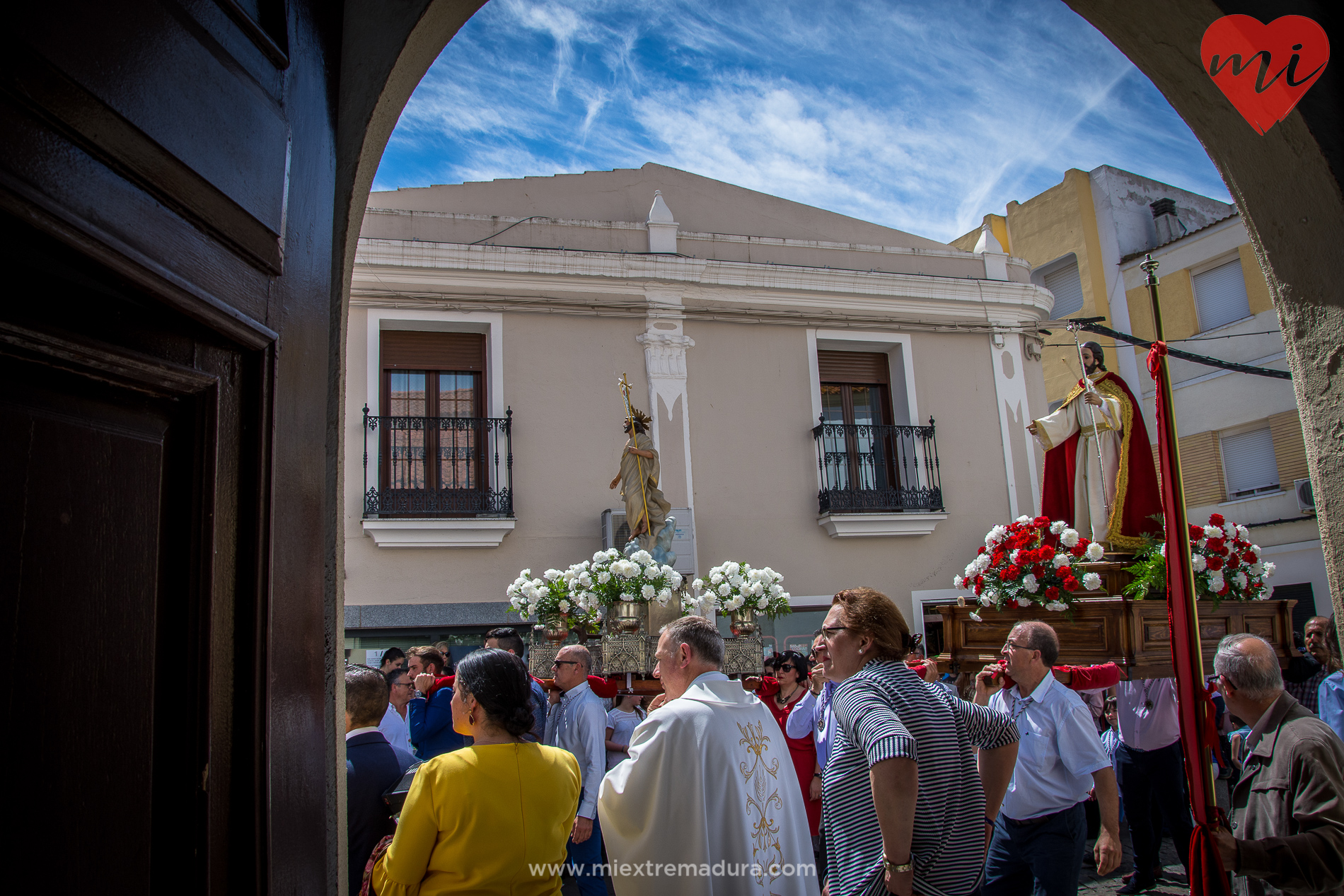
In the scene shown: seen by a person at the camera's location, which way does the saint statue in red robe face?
facing the viewer and to the left of the viewer

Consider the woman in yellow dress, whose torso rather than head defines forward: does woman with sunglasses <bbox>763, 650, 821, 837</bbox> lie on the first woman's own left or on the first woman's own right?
on the first woman's own right

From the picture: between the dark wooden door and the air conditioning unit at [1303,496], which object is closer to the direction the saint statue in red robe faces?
the dark wooden door

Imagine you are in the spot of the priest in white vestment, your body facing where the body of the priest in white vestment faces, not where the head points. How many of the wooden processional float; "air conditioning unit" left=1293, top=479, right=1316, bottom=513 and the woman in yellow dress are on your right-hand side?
2

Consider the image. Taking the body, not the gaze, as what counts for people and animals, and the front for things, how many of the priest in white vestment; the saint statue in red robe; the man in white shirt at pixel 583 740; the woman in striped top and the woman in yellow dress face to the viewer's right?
0

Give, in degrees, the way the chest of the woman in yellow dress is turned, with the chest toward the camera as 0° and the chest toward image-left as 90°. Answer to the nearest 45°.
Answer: approximately 135°

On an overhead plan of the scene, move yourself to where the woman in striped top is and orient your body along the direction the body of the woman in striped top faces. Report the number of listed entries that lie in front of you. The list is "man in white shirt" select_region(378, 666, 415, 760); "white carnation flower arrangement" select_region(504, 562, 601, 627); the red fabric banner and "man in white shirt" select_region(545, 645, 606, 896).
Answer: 3

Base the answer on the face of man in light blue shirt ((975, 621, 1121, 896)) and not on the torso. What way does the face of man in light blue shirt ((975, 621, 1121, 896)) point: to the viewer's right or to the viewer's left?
to the viewer's left

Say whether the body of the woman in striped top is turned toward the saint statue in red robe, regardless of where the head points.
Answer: no

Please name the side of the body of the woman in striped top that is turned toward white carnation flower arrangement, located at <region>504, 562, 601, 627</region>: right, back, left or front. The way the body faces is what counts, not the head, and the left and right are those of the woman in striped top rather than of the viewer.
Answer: front

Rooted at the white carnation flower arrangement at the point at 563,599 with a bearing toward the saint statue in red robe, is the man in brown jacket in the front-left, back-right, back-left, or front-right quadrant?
front-right

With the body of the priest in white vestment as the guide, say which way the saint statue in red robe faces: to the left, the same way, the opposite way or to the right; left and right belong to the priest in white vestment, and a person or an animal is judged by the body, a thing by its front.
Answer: to the left

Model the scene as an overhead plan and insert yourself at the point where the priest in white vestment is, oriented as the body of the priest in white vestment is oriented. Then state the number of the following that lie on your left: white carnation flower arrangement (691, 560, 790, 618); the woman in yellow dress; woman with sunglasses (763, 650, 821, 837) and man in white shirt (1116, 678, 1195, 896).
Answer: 1

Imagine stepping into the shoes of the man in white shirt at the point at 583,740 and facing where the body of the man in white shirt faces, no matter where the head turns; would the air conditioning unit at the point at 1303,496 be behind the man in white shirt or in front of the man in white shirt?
behind

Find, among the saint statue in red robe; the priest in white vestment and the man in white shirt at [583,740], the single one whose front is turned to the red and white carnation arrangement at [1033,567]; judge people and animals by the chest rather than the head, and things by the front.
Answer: the saint statue in red robe

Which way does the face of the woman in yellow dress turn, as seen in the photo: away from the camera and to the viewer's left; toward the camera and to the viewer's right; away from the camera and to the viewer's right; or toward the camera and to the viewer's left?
away from the camera and to the viewer's left
